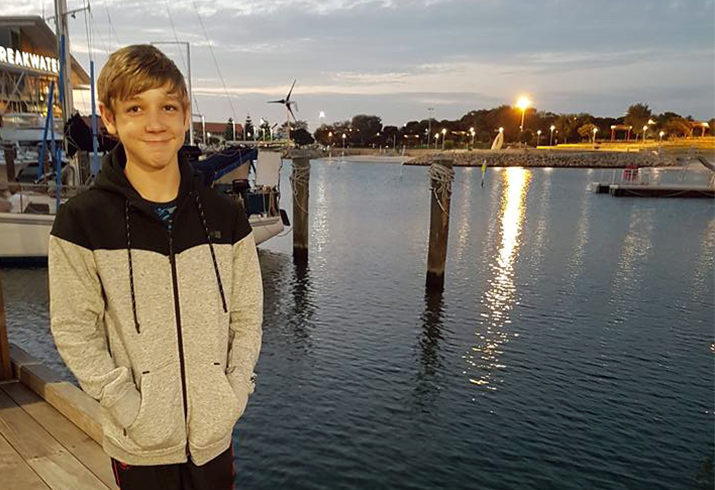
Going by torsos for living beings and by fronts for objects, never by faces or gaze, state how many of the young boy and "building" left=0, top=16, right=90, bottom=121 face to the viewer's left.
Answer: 0

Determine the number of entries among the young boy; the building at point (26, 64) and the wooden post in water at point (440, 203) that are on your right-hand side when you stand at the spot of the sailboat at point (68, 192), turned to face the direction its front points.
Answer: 1

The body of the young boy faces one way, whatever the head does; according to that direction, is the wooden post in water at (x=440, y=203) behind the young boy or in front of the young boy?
behind

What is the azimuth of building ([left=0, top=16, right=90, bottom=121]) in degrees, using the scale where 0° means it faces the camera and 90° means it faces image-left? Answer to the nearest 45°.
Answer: approximately 315°

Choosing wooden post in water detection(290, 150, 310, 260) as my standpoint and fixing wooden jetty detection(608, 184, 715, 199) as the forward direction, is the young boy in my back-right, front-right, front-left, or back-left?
back-right

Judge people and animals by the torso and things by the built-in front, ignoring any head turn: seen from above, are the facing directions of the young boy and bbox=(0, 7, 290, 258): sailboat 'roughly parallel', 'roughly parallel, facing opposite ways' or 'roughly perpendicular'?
roughly perpendicular

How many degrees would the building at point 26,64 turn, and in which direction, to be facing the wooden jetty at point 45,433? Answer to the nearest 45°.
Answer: approximately 45° to its right

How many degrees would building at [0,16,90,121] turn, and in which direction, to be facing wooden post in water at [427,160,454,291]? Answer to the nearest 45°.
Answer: approximately 45° to its right
